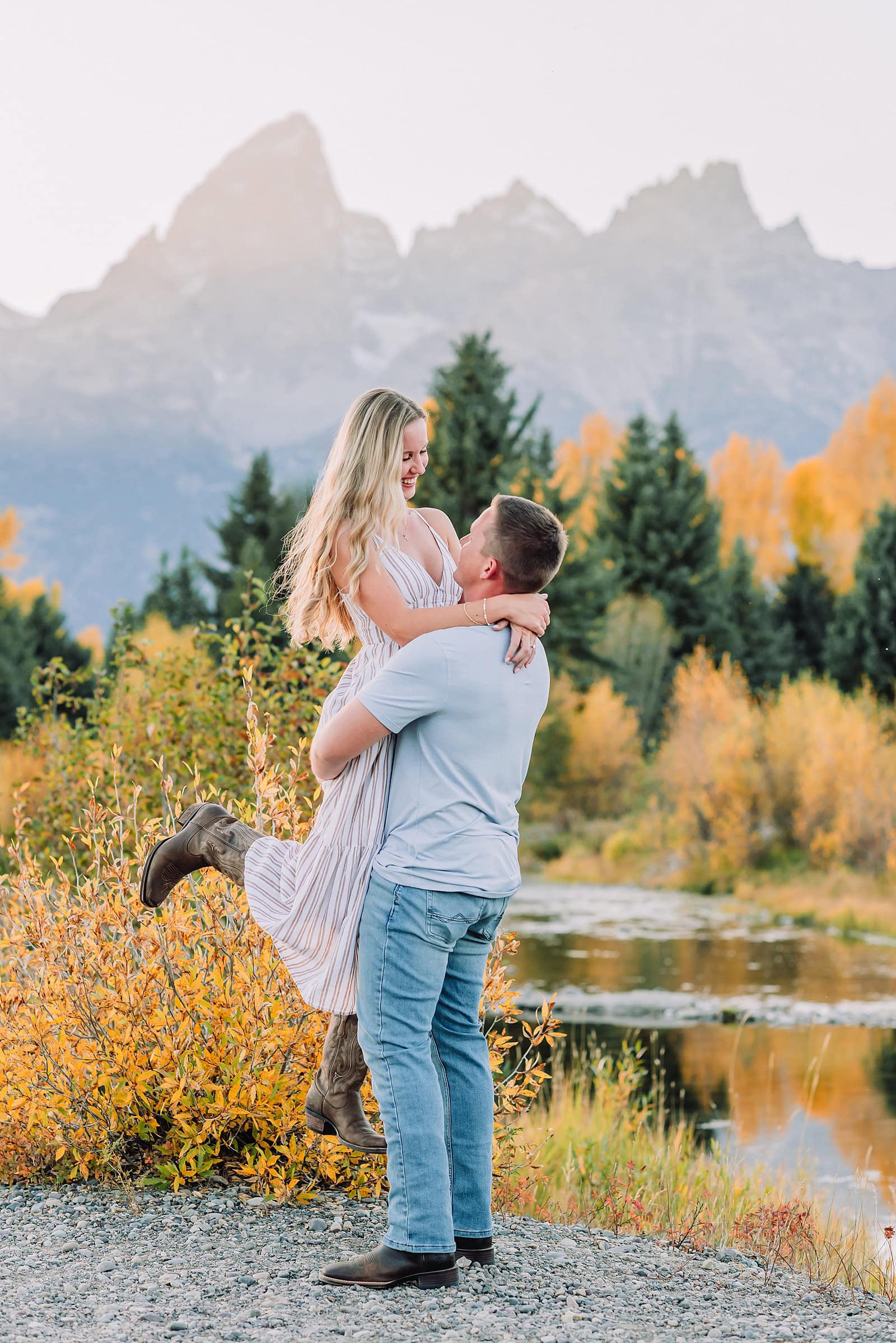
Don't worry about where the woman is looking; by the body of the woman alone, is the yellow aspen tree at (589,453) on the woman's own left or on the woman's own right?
on the woman's own left

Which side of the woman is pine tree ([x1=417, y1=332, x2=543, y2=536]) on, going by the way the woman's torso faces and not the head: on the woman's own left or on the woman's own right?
on the woman's own left

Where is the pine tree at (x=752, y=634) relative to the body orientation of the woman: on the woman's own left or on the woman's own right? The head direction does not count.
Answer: on the woman's own left

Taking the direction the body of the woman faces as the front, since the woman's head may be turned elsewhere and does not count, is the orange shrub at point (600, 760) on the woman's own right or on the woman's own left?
on the woman's own left

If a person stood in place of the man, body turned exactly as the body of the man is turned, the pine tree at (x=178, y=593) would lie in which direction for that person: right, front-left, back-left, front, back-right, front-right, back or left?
front-right

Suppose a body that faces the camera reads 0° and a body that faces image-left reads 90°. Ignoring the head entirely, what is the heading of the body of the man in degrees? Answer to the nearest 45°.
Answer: approximately 135°

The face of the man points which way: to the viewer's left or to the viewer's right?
to the viewer's left

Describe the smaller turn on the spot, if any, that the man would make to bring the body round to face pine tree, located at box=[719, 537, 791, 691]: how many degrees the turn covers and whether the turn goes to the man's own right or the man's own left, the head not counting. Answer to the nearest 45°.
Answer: approximately 45° to the man's own right

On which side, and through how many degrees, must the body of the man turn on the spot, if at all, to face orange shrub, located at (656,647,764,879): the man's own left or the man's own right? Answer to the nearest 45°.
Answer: approximately 45° to the man's own right
